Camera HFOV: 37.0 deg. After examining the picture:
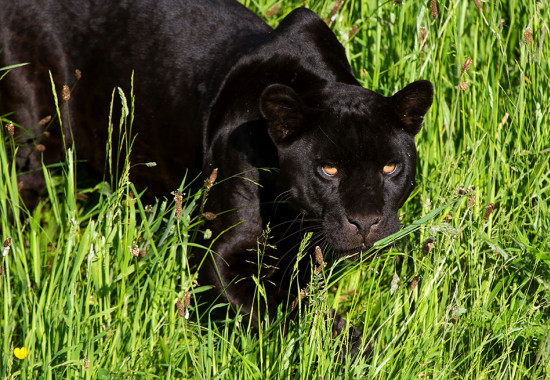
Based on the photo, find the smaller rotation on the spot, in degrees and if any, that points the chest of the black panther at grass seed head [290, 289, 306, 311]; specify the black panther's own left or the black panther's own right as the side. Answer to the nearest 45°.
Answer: approximately 45° to the black panther's own right

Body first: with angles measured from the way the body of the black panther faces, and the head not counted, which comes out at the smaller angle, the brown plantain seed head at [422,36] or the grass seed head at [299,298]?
the grass seed head at [299,298]

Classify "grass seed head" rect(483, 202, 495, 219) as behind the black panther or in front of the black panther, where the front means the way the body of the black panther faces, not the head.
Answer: in front

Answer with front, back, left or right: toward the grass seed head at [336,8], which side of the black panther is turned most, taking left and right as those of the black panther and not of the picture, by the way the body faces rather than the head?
left

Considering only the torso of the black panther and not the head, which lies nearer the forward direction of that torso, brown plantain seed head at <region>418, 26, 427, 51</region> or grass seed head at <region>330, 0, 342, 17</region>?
the brown plantain seed head

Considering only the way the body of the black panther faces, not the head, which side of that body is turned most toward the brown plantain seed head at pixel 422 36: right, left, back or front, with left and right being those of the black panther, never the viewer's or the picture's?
left

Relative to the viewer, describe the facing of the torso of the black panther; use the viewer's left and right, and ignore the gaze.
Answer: facing the viewer and to the right of the viewer

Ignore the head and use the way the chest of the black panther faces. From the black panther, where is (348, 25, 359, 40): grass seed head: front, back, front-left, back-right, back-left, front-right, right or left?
left

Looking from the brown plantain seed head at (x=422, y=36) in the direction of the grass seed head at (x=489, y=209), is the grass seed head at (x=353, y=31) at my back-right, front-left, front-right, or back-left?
back-right
